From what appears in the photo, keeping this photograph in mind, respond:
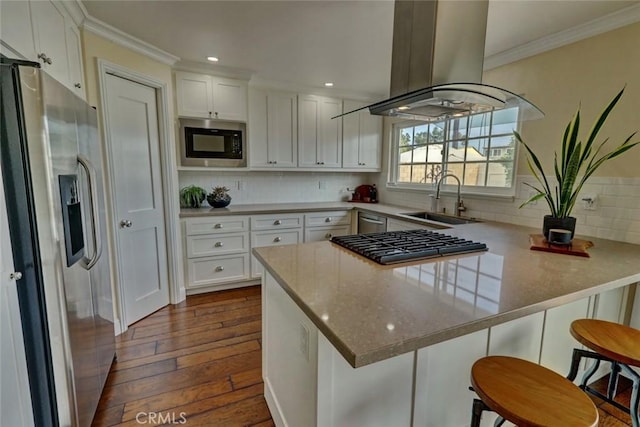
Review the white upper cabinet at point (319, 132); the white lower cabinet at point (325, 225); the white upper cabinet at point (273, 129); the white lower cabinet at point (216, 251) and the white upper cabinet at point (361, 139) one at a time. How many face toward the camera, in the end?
5

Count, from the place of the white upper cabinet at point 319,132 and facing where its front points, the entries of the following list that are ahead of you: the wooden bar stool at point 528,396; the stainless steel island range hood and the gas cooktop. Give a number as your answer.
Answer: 3

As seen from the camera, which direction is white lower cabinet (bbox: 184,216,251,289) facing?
toward the camera

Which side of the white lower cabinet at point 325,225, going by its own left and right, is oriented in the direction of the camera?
front

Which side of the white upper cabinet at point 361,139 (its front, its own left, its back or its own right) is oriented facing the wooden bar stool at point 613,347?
front

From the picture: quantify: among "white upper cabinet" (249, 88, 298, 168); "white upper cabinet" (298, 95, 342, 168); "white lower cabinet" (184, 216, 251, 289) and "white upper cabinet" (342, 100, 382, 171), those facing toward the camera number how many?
4

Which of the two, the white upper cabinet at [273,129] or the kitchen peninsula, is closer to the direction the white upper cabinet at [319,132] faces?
the kitchen peninsula

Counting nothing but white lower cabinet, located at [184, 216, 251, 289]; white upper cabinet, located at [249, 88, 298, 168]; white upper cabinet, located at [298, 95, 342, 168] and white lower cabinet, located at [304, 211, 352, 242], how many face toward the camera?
4

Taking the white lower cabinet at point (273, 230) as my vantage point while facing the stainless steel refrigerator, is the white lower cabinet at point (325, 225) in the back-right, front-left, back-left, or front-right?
back-left

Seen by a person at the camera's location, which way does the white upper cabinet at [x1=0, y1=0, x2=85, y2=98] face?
facing the viewer and to the right of the viewer

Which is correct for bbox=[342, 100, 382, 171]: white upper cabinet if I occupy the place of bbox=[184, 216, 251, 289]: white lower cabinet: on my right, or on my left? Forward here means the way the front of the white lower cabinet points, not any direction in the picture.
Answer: on my left

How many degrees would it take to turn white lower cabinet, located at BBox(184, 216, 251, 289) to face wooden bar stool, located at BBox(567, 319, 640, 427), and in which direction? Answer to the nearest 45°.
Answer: approximately 45° to its left

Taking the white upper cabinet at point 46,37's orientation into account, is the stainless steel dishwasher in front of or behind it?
in front

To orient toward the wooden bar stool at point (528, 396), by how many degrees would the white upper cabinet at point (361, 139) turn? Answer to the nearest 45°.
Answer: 0° — it already faces it
